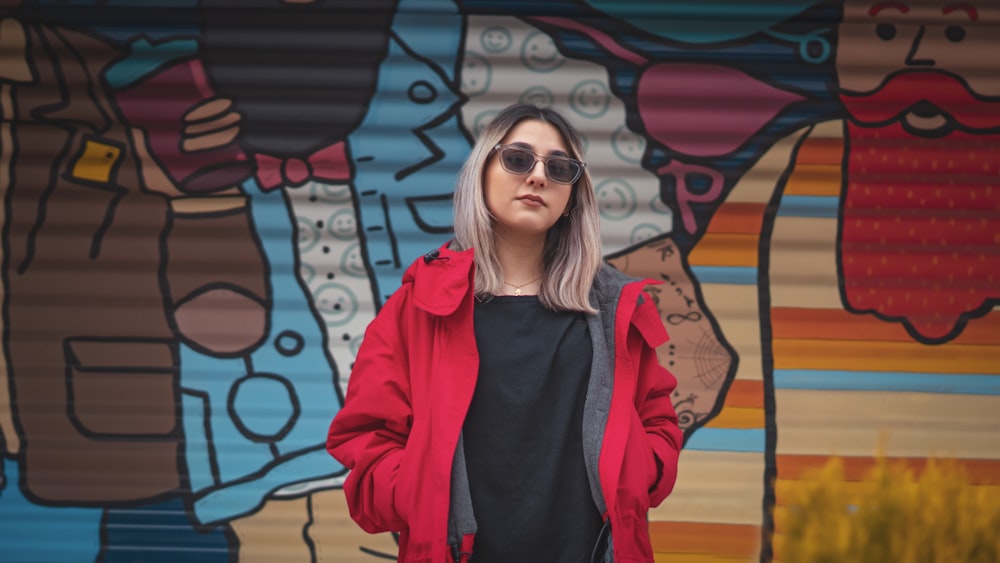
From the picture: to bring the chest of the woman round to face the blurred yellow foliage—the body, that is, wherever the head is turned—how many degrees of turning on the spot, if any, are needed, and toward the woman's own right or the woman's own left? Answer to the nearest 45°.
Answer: approximately 45° to the woman's own left

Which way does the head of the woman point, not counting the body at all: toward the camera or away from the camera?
toward the camera

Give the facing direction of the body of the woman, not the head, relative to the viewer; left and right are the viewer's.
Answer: facing the viewer
